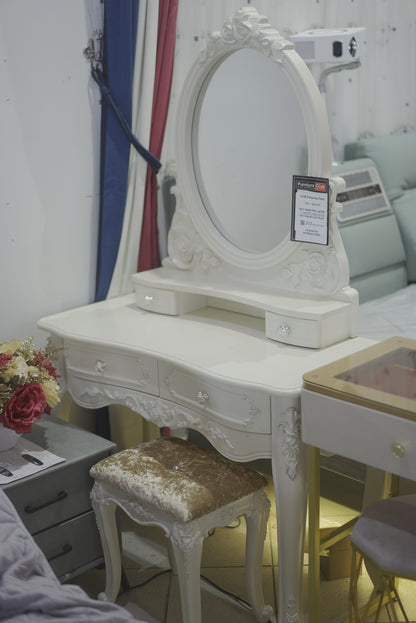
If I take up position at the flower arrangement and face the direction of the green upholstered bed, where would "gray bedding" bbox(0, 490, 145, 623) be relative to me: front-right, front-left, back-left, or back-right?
back-right

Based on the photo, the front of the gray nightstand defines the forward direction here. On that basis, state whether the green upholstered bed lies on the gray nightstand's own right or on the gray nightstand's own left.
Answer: on the gray nightstand's own left

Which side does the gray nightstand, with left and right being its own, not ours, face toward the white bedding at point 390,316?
left

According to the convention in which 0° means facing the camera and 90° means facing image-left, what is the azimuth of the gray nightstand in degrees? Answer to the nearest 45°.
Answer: approximately 315°
